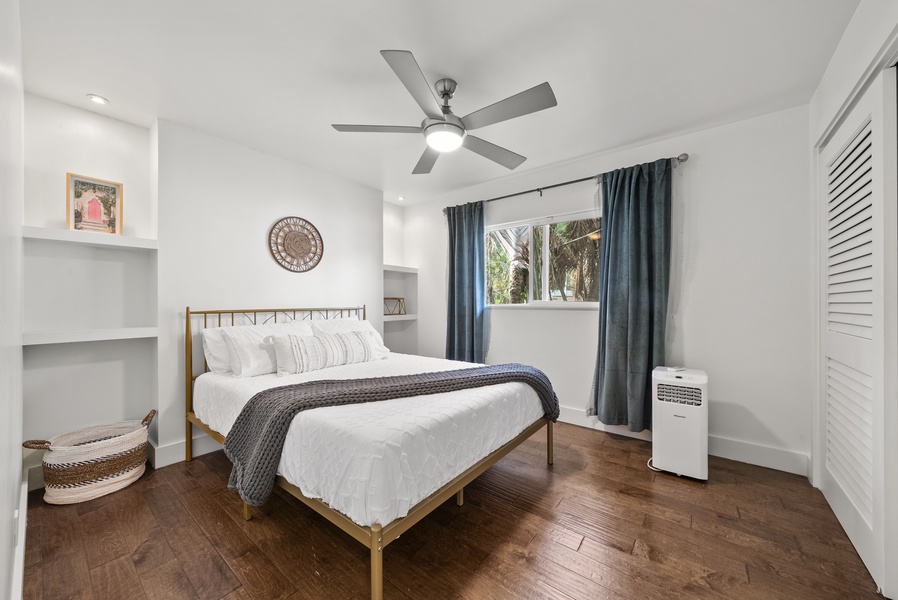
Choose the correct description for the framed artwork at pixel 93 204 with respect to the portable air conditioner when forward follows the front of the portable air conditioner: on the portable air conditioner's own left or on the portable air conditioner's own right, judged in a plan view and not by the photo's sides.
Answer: on the portable air conditioner's own right

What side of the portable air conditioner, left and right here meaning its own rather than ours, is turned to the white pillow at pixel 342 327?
right

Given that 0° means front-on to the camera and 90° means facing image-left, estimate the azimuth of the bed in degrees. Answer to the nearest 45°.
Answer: approximately 315°

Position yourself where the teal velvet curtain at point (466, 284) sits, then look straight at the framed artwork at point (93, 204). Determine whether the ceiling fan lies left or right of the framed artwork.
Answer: left
